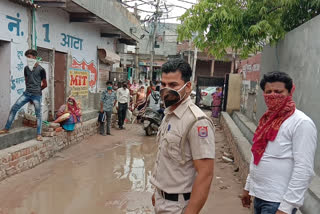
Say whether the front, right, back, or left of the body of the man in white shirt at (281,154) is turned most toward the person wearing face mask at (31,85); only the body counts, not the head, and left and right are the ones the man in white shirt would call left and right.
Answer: right

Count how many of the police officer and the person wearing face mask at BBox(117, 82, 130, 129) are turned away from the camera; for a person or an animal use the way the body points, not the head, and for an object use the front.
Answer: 0

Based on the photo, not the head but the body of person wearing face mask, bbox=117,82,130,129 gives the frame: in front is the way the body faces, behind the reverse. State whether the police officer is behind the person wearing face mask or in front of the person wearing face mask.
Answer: in front

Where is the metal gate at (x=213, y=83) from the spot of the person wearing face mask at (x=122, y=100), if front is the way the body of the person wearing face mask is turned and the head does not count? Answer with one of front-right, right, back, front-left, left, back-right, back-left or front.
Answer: back-left

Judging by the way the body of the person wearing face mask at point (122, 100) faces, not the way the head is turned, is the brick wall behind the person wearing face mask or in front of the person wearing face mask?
in front

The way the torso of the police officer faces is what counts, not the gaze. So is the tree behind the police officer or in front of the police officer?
behind

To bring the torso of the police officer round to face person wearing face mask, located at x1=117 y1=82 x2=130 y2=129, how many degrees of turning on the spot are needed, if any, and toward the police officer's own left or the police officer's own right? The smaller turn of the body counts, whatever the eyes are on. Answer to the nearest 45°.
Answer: approximately 135° to the police officer's own right

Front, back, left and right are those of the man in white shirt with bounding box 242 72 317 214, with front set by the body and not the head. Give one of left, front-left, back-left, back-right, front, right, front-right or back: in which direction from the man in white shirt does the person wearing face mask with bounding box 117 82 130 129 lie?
right

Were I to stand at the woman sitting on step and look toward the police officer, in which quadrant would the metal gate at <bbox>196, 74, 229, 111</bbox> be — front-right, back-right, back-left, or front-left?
back-left
